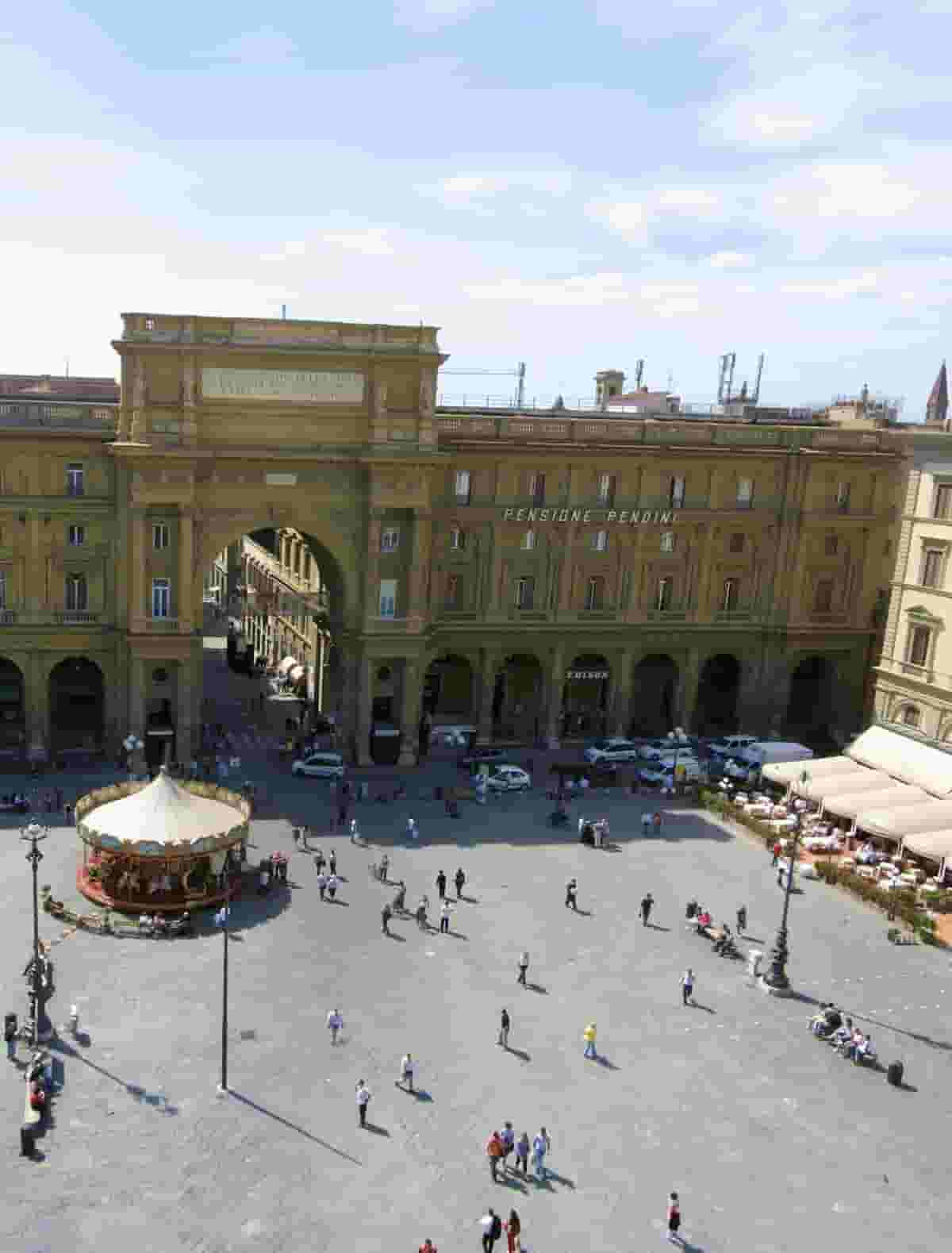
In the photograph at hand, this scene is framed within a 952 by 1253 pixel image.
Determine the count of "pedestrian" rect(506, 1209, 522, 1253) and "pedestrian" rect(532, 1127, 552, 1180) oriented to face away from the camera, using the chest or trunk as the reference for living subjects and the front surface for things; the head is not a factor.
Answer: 2

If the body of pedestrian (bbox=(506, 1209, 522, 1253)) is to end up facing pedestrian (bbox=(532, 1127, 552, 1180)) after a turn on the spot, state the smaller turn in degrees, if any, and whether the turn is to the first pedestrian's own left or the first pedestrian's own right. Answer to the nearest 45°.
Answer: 0° — they already face them

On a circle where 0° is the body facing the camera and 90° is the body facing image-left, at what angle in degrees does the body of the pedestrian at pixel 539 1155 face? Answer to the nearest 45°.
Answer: approximately 180°

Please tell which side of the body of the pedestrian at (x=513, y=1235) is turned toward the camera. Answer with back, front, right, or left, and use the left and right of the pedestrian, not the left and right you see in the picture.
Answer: back

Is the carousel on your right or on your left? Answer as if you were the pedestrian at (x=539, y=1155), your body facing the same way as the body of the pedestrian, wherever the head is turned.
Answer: on your left

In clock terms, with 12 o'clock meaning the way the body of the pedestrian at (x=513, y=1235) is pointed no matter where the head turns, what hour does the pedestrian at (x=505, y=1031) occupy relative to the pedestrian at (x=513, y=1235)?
the pedestrian at (x=505, y=1031) is roughly at 12 o'clock from the pedestrian at (x=513, y=1235).
